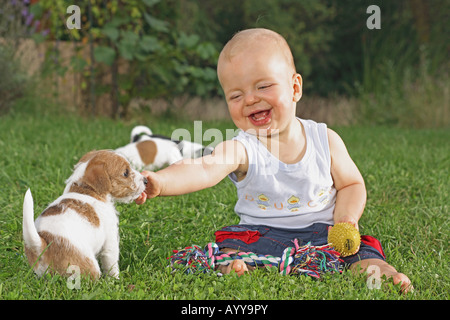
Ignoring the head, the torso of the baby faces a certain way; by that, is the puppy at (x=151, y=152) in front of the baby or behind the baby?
behind

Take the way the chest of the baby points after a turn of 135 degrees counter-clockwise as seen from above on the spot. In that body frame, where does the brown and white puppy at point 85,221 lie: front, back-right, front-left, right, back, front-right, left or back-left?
back

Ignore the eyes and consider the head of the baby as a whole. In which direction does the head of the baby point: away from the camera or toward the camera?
toward the camera

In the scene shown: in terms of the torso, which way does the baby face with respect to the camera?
toward the camera

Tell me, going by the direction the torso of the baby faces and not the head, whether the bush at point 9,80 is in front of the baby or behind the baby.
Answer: behind
